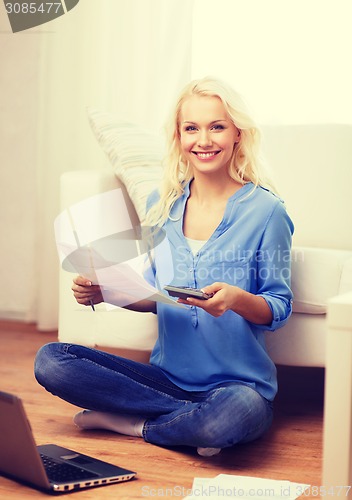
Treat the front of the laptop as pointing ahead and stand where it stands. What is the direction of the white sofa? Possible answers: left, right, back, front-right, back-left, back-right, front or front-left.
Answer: front

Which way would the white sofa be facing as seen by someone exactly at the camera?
facing the viewer

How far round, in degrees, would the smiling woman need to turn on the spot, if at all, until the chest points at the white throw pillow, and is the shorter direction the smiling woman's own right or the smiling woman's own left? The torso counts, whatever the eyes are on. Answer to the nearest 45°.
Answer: approximately 135° to the smiling woman's own right

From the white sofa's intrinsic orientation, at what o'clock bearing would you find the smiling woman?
The smiling woman is roughly at 1 o'clock from the white sofa.

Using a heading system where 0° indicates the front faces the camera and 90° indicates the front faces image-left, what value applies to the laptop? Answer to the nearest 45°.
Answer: approximately 225°

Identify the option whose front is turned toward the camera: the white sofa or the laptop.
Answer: the white sofa

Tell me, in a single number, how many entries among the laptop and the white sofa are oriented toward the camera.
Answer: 1

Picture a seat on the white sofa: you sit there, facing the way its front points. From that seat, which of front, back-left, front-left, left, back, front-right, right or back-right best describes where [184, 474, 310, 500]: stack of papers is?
front

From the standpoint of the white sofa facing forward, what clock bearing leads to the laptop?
The laptop is roughly at 1 o'clock from the white sofa.

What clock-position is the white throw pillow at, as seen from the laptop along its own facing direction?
The white throw pillow is roughly at 11 o'clock from the laptop.

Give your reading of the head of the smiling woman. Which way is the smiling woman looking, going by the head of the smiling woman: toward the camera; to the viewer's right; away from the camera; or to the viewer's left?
toward the camera

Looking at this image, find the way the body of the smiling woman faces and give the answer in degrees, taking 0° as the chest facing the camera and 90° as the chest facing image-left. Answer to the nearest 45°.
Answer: approximately 45°
